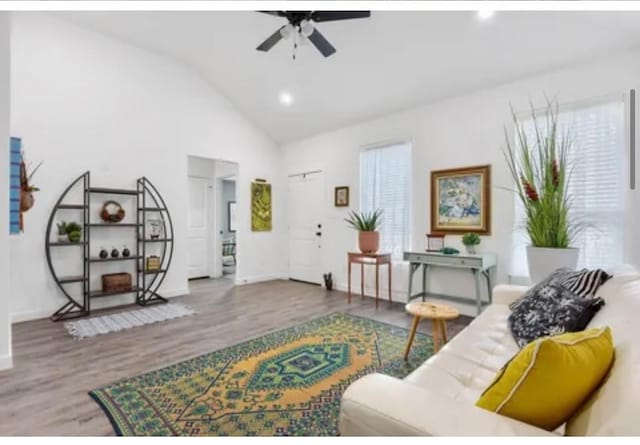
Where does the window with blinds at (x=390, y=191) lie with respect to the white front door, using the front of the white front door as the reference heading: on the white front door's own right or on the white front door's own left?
on the white front door's own left

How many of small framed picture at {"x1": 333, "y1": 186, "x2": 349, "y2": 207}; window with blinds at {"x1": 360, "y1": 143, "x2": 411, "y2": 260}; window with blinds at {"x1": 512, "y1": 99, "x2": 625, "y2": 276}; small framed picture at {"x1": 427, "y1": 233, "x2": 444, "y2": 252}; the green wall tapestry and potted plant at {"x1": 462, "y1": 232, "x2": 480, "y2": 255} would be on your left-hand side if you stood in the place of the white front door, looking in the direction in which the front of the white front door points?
5

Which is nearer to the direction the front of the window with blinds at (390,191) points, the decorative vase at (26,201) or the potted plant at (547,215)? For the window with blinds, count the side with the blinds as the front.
the decorative vase

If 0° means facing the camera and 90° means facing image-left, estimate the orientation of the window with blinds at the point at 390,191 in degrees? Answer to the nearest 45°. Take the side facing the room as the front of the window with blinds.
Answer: approximately 45°

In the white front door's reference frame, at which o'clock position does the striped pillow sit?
The striped pillow is roughly at 10 o'clock from the white front door.

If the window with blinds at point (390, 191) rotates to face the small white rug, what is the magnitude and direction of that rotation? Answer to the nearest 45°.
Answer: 0° — it already faces it

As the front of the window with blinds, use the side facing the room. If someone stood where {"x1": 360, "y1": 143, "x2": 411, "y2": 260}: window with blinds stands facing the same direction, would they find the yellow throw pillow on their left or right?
on their left

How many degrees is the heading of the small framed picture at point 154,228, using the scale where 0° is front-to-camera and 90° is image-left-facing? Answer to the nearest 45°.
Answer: approximately 0°

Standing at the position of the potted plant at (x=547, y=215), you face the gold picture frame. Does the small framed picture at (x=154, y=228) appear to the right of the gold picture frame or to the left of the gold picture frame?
left

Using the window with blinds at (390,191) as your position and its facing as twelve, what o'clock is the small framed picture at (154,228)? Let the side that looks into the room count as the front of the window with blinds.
The small framed picture is roughly at 1 o'clock from the window with blinds.

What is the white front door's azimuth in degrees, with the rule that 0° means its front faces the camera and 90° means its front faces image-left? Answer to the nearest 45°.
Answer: approximately 45°
